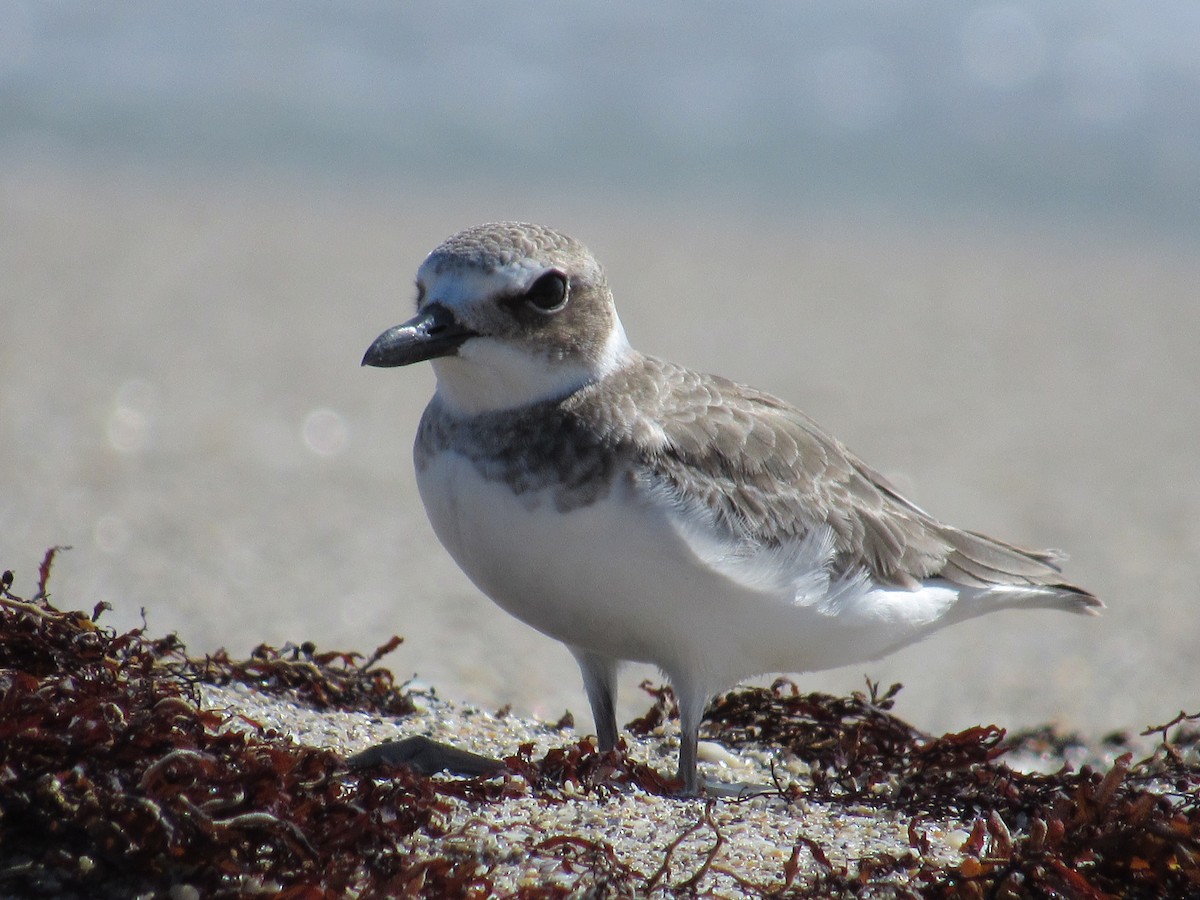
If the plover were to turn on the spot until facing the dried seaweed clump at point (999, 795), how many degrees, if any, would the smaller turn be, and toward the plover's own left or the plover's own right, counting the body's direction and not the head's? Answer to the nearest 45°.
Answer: approximately 135° to the plover's own left

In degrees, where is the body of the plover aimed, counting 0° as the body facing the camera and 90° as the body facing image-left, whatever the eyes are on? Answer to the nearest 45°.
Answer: approximately 45°
